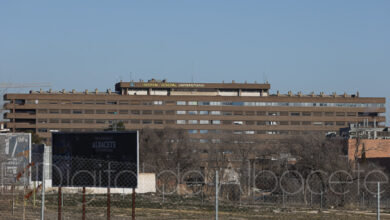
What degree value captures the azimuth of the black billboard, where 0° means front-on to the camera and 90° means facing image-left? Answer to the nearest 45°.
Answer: approximately 0°
